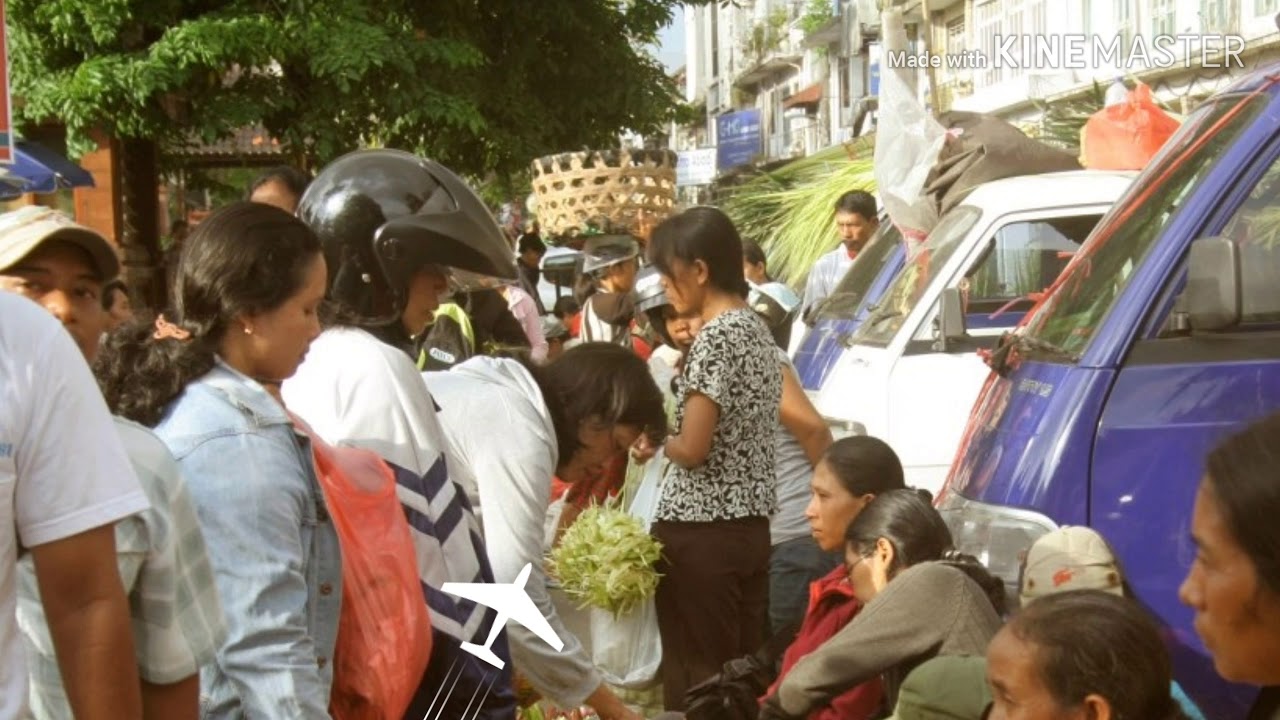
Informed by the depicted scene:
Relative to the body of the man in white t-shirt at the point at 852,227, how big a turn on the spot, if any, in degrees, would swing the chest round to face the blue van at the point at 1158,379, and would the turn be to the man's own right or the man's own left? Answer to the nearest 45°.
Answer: approximately 45° to the man's own left

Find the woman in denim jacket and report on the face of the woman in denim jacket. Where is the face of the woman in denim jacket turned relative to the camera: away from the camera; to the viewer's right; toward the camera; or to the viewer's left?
to the viewer's right

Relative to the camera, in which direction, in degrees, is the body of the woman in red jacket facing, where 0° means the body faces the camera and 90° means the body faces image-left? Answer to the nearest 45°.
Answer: approximately 90°

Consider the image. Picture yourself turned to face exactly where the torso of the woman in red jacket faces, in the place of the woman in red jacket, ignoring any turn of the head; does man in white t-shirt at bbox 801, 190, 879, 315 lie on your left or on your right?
on your right

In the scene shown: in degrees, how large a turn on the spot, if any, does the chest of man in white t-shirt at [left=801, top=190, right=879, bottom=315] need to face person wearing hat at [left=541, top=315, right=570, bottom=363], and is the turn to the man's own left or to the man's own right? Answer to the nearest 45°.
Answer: approximately 90° to the man's own right

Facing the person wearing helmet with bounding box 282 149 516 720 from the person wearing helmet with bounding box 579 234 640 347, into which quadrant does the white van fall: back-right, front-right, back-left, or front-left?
front-left

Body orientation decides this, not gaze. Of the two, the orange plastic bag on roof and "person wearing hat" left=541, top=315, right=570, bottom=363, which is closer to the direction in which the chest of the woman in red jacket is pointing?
the person wearing hat

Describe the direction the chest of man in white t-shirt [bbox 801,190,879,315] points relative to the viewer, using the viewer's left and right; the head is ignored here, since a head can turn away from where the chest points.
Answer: facing the viewer and to the left of the viewer

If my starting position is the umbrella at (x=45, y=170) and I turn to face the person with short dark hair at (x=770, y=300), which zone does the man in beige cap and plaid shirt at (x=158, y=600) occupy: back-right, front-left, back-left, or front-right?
front-right

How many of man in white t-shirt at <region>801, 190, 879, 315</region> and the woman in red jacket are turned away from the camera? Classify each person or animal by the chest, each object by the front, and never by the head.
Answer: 0

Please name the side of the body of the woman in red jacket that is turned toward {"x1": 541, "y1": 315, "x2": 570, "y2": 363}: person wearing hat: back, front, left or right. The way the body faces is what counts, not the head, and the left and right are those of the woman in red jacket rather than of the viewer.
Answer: right
